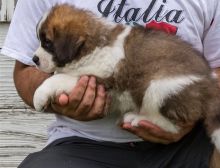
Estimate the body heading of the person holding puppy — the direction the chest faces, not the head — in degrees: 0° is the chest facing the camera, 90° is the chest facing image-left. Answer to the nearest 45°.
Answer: approximately 0°

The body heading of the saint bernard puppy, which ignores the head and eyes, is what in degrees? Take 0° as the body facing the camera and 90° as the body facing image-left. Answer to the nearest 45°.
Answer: approximately 90°
